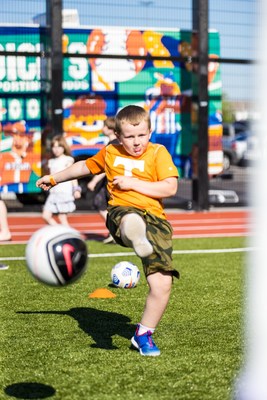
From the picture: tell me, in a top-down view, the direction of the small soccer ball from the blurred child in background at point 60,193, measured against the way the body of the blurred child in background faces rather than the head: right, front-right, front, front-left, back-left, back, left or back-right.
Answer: front-left

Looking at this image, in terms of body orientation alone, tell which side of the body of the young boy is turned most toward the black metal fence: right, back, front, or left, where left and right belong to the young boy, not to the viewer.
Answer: back

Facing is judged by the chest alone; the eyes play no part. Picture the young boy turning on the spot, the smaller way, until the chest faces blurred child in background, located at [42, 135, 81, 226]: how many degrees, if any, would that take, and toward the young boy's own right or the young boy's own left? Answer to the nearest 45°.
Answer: approximately 180°

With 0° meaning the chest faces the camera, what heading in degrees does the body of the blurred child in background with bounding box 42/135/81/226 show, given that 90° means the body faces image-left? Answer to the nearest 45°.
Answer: approximately 45°

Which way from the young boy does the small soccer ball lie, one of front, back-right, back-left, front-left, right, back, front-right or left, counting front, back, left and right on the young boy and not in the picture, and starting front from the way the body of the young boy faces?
back

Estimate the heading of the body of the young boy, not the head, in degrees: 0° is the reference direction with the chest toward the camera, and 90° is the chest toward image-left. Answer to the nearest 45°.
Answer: approximately 0°

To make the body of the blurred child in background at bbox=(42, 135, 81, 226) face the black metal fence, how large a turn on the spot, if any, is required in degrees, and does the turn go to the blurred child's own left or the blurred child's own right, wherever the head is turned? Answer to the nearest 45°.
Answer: approximately 135° to the blurred child's own right
